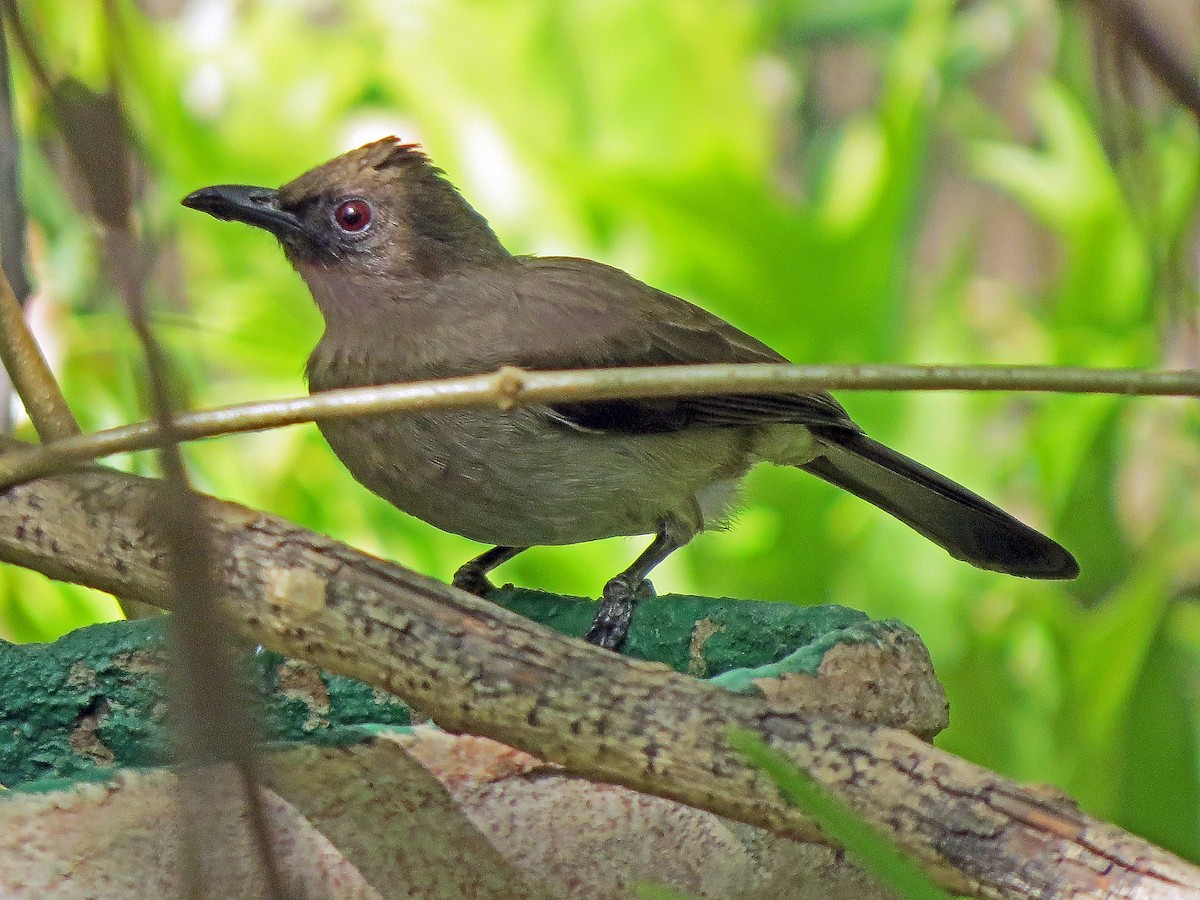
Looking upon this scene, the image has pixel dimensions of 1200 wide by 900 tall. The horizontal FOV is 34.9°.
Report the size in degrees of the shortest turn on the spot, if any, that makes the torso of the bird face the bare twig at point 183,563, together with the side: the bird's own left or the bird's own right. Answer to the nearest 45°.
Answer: approximately 90° to the bird's own left

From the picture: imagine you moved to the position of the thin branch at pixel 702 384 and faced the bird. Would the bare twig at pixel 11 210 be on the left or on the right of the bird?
left

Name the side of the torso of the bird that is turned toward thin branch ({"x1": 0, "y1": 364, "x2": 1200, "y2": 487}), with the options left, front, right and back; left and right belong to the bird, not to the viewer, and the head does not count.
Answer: left

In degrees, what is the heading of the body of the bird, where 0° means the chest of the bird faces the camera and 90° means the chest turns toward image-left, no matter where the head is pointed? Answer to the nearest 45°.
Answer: approximately 90°

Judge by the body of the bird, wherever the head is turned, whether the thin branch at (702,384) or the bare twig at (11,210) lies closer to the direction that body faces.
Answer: the bare twig

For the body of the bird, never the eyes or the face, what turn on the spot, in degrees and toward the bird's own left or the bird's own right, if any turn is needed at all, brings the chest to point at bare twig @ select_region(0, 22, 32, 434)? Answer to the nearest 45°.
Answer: approximately 45° to the bird's own left
